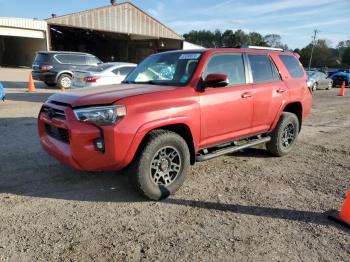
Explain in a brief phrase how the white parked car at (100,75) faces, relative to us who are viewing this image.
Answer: facing away from the viewer and to the right of the viewer

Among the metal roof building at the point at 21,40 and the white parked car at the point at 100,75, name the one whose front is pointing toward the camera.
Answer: the metal roof building

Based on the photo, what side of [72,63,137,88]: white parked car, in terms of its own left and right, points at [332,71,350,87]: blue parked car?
front

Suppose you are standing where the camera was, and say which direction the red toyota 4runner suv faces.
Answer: facing the viewer and to the left of the viewer

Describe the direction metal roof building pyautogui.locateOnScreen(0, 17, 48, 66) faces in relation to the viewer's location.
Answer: facing the viewer

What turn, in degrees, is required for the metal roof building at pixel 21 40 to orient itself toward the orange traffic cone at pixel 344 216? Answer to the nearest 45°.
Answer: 0° — it already faces it

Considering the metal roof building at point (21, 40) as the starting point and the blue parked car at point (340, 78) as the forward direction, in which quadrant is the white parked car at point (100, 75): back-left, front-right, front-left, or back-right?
front-right

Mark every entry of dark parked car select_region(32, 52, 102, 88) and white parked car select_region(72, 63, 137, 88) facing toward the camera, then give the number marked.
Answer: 0

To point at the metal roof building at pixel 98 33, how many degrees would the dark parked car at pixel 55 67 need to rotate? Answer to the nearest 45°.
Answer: approximately 45° to its left

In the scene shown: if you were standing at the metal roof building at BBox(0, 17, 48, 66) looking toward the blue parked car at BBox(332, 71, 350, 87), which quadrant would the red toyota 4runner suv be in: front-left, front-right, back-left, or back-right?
front-right

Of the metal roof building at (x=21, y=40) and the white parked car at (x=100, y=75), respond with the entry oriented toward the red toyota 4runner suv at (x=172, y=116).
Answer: the metal roof building

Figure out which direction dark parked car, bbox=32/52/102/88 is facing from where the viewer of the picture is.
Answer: facing away from the viewer and to the right of the viewer

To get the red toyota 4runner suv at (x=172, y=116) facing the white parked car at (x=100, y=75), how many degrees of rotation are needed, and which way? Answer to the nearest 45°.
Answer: approximately 135° to its right

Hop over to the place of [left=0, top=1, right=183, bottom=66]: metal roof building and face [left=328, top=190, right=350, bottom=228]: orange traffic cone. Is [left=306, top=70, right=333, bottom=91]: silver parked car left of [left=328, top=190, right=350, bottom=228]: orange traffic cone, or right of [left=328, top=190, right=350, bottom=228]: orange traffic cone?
left
